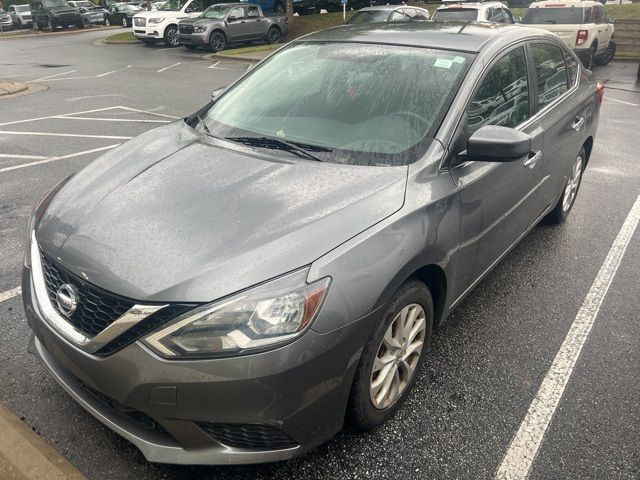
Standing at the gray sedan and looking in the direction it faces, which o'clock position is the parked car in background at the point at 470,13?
The parked car in background is roughly at 5 o'clock from the gray sedan.

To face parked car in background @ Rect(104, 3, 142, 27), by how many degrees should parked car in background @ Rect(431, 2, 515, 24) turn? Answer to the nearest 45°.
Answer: approximately 90° to its left

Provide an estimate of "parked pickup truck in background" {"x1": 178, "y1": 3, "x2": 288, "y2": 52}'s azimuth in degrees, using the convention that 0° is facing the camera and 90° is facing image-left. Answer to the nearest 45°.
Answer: approximately 45°

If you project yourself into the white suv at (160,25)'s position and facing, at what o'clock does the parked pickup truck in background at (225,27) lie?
The parked pickup truck in background is roughly at 9 o'clock from the white suv.

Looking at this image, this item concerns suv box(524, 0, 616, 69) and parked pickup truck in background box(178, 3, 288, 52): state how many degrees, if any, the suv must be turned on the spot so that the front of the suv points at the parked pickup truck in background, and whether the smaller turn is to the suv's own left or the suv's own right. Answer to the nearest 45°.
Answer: approximately 135° to the suv's own left

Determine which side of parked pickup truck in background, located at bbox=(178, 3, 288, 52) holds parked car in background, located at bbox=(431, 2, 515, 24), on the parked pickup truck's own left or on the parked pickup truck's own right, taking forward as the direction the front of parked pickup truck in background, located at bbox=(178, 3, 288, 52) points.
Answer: on the parked pickup truck's own left

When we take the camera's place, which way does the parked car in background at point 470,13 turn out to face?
facing away from the viewer and to the right of the viewer

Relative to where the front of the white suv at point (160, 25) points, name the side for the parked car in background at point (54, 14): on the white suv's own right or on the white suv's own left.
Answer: on the white suv's own right
